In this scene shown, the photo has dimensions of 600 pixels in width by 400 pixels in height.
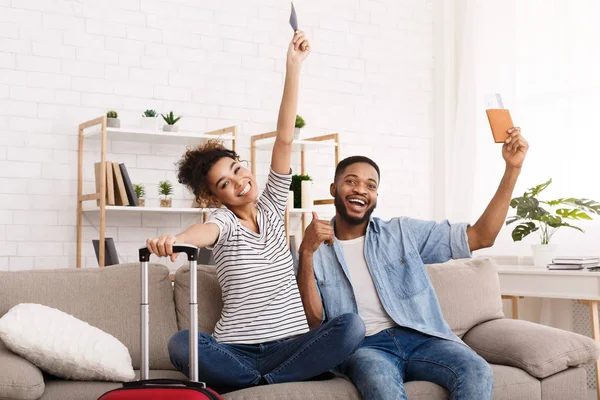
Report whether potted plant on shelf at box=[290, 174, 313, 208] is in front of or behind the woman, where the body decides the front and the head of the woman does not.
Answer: behind

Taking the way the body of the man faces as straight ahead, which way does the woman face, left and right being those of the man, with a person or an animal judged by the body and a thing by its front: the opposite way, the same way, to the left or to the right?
the same way

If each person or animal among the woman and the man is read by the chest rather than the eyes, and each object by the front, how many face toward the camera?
2

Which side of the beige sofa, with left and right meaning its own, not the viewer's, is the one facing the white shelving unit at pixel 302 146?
back

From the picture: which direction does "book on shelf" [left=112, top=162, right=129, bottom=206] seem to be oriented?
toward the camera

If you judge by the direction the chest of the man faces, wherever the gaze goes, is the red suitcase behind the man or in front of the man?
in front

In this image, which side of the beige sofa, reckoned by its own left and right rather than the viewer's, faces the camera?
front
